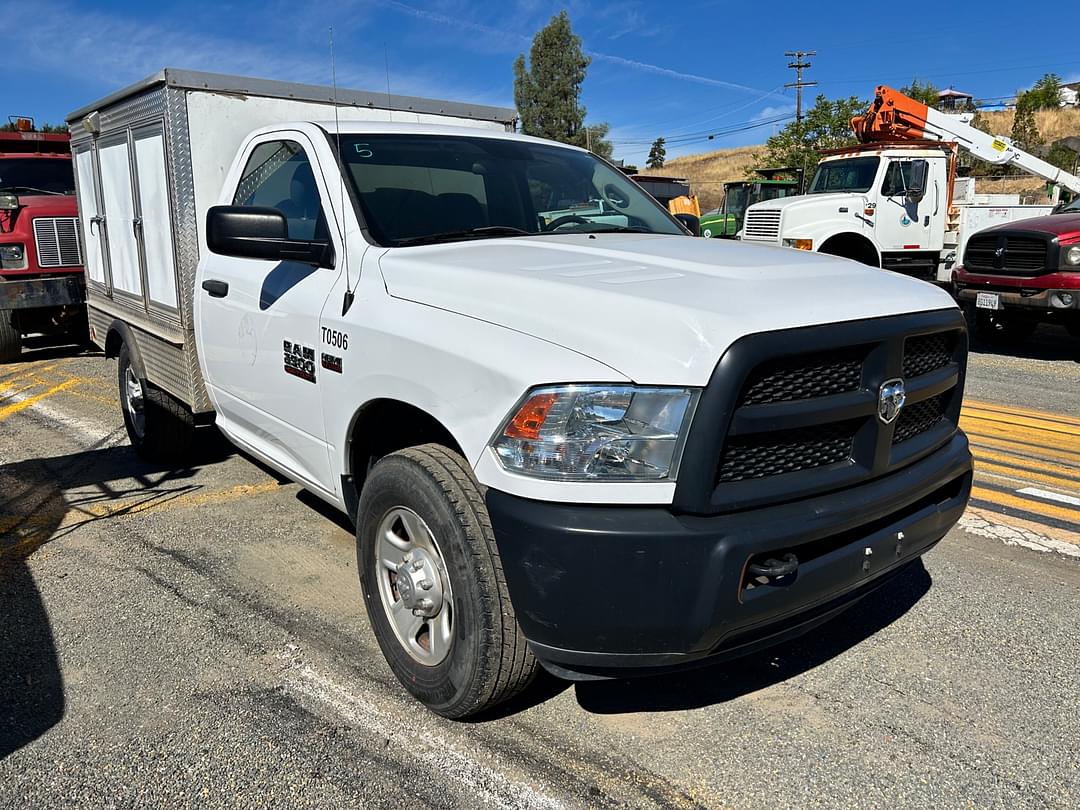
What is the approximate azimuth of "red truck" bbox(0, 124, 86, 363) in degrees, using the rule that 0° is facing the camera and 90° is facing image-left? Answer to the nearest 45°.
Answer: approximately 0°

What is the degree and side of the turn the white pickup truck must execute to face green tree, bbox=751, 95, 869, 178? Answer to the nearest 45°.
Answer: approximately 135° to its left

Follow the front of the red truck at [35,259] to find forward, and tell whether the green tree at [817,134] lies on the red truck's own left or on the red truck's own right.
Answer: on the red truck's own left

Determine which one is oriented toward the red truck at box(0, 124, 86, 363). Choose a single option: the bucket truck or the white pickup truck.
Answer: the bucket truck

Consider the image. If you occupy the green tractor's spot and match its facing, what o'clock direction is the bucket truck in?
The bucket truck is roughly at 10 o'clock from the green tractor.

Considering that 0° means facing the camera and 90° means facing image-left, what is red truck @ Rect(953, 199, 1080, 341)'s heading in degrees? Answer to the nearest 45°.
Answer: approximately 45°

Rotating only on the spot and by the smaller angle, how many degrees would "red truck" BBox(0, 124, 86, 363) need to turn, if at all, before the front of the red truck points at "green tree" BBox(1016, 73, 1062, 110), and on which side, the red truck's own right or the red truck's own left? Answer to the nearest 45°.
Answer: approximately 90° to the red truck's own left

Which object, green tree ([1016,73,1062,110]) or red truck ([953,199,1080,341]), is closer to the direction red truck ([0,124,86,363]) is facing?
the red truck

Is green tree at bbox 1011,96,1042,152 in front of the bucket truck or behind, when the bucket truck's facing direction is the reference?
behind

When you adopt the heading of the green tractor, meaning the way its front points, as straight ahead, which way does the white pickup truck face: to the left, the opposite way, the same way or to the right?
to the left

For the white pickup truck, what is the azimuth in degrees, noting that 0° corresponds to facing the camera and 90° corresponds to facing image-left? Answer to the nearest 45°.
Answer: approximately 315°

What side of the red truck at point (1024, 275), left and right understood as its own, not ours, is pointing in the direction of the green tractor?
right
